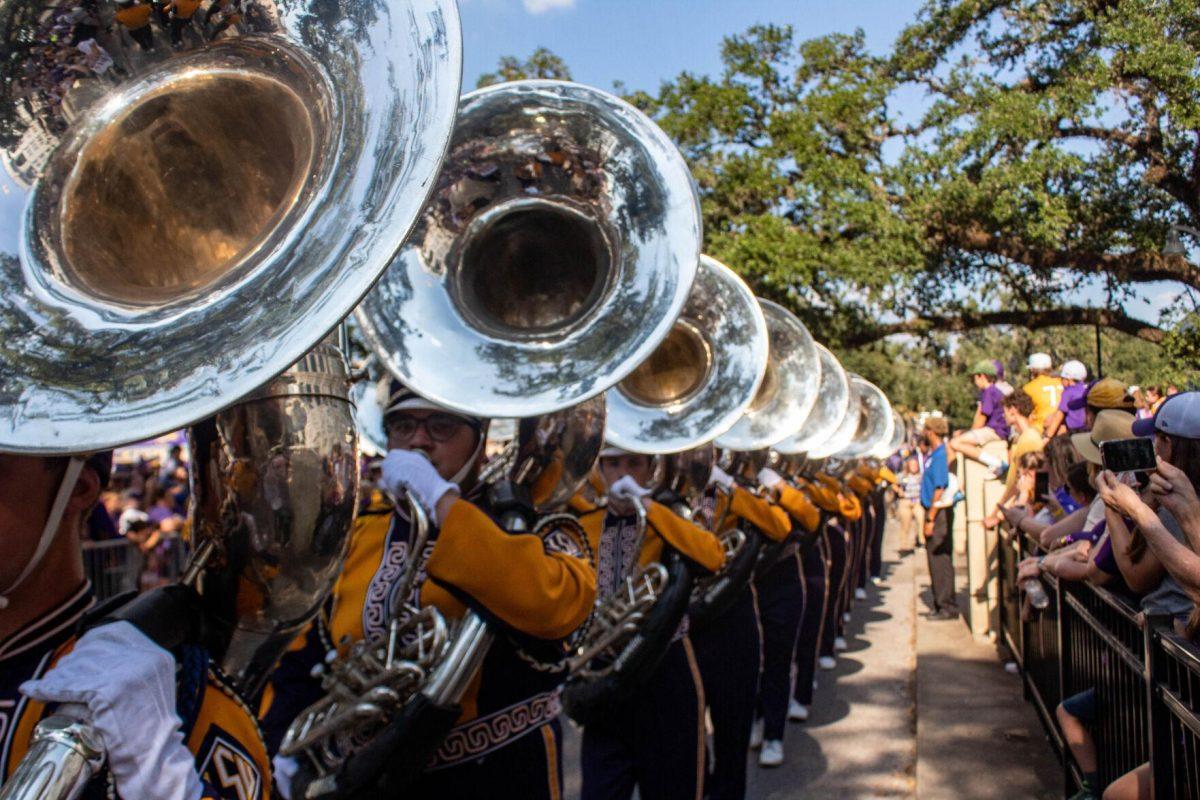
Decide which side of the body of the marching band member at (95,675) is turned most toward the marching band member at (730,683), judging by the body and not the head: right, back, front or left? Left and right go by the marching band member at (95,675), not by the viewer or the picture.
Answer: back

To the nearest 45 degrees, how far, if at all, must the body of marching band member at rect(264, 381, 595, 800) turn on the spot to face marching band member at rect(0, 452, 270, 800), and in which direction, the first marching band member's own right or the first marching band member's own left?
0° — they already face them

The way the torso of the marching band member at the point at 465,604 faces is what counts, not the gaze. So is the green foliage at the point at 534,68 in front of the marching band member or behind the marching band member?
behind

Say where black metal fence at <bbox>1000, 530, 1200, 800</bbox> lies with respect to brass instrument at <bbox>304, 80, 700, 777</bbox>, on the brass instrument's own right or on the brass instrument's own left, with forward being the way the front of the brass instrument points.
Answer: on the brass instrument's own left

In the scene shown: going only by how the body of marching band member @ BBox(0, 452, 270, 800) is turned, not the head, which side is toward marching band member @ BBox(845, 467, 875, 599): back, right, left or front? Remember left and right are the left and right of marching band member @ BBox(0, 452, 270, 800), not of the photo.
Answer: back

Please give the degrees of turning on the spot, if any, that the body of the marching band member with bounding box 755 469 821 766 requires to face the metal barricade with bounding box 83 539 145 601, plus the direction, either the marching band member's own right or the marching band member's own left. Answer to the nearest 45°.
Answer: approximately 45° to the marching band member's own right

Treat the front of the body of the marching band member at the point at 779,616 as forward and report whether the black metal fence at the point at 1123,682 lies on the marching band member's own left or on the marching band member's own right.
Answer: on the marching band member's own left

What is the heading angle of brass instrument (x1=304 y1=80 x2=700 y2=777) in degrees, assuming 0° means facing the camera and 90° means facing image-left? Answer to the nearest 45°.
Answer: approximately 0°
